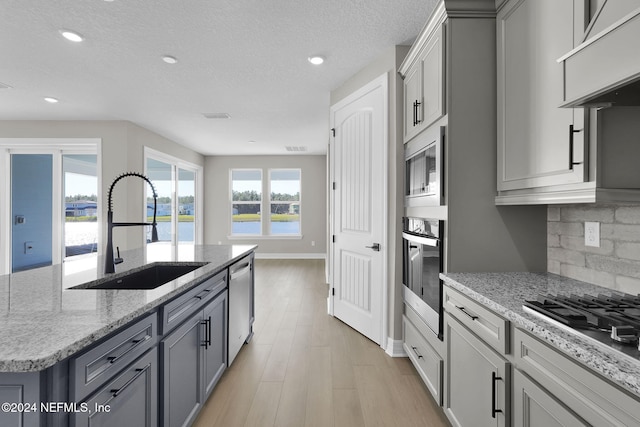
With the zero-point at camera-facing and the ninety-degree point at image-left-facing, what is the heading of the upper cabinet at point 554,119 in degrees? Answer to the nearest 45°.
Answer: approximately 45°

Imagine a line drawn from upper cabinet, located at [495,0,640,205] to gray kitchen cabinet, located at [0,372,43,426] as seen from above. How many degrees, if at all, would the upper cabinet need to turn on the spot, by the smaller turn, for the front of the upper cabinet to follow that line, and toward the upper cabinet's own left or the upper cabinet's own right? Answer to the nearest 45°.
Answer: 0° — it already faces it

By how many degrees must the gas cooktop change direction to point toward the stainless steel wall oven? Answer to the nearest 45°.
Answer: approximately 90° to its right

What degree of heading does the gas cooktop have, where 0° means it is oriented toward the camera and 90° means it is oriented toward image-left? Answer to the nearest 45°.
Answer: approximately 45°

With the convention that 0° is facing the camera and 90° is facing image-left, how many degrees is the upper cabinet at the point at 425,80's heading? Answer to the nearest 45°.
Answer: approximately 45°

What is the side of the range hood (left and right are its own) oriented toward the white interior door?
right

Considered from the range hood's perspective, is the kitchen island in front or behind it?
in front

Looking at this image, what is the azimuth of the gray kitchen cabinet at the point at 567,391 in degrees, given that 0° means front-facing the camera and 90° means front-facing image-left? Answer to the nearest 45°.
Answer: approximately 45°

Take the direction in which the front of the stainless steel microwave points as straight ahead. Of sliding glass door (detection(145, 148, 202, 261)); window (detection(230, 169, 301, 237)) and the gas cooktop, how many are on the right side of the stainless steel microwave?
2

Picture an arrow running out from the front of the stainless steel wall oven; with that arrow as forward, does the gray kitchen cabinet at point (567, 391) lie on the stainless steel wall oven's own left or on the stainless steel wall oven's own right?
on the stainless steel wall oven's own left

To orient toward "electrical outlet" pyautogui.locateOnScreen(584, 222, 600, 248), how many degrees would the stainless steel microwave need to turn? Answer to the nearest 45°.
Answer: approximately 90° to its left

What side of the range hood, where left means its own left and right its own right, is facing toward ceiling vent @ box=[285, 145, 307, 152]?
right

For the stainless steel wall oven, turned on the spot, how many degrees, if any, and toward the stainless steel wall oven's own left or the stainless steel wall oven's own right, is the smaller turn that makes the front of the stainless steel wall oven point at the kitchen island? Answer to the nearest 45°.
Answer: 0° — it already faces it
